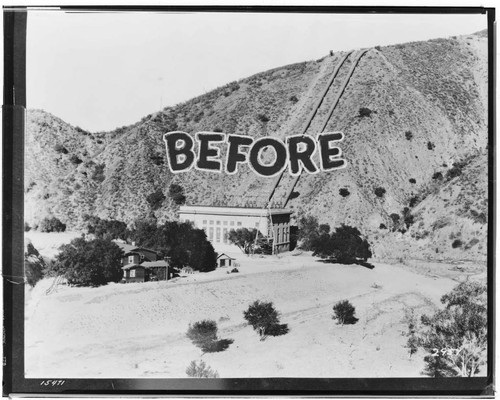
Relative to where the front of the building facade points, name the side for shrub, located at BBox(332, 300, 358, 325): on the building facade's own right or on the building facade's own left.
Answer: on the building facade's own left

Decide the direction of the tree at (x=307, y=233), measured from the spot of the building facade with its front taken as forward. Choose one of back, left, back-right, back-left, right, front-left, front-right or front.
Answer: left

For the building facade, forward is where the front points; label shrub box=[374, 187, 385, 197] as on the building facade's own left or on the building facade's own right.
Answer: on the building facade's own left

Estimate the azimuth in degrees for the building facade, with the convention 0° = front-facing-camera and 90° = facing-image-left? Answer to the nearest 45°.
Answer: approximately 0°

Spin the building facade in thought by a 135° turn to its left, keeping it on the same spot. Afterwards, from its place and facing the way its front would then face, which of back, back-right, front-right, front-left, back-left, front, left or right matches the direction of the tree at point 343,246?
front-right

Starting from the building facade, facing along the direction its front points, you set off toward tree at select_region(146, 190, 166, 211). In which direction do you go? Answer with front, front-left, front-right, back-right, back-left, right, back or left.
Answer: right

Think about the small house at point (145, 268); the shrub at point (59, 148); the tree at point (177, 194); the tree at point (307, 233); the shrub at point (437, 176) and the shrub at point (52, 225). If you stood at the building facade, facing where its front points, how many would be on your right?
4

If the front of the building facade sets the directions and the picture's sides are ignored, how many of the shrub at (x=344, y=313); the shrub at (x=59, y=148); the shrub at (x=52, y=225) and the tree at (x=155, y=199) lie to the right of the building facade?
3

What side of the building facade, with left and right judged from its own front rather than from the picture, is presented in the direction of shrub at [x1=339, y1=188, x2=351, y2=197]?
left

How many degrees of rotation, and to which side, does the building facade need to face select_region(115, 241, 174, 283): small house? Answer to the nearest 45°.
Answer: approximately 90° to its right

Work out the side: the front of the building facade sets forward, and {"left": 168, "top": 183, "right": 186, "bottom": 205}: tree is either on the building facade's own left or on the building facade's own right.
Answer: on the building facade's own right
